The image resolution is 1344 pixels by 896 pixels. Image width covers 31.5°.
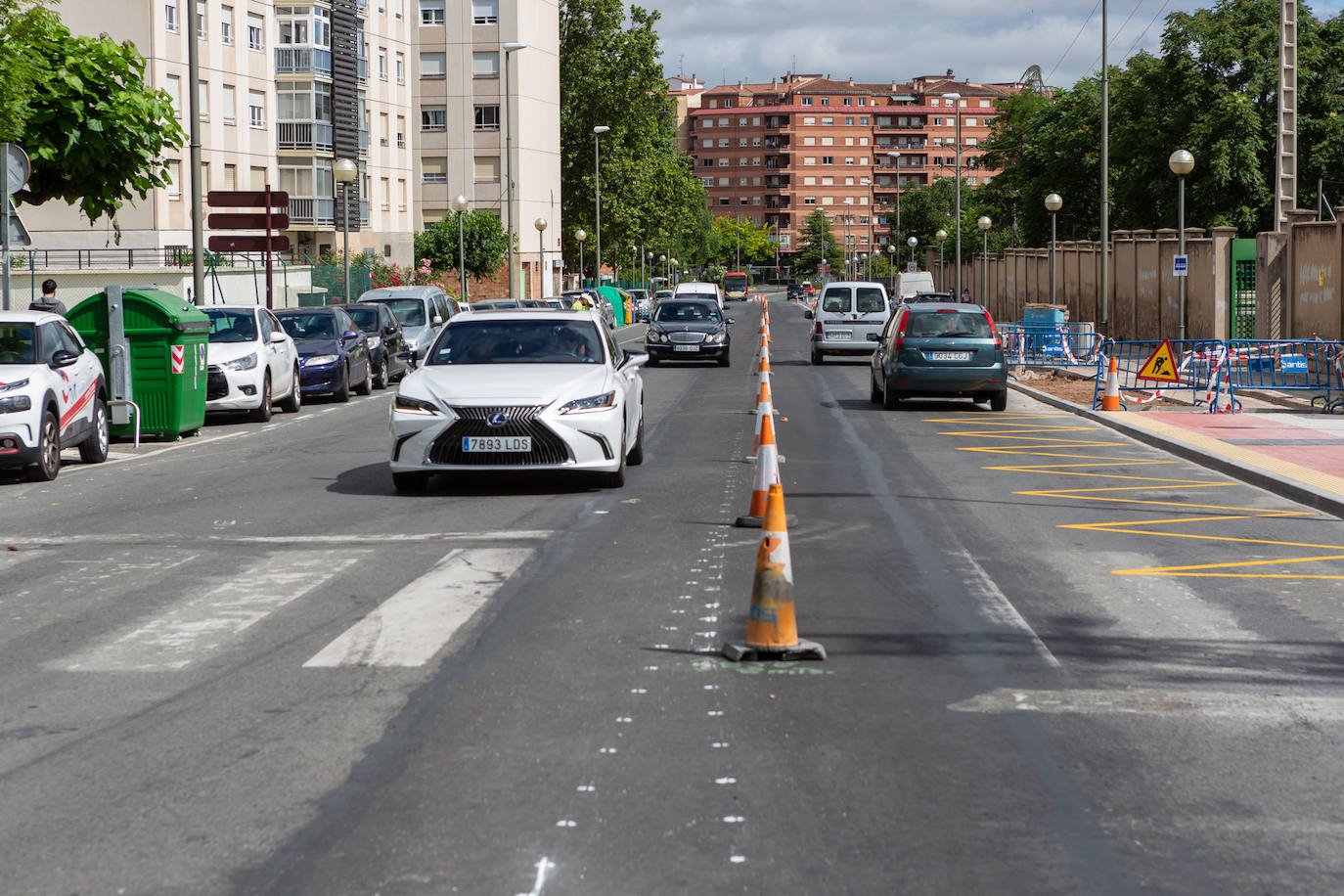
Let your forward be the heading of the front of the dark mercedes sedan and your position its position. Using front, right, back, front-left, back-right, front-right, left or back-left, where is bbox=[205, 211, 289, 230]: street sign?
front-right

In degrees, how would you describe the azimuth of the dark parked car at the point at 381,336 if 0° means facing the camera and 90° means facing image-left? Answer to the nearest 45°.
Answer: approximately 45°

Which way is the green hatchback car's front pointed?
away from the camera

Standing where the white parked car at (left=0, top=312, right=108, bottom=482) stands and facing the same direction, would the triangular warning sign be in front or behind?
behind

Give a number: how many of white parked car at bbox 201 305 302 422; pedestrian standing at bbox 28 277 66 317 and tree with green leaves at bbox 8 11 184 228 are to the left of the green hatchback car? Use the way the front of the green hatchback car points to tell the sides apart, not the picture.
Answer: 3

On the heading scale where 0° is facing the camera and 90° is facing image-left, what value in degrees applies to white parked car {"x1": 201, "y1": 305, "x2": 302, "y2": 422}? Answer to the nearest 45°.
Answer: approximately 45°

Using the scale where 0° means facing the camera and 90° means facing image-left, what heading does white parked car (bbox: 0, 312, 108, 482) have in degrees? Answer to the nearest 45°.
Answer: approximately 45°
